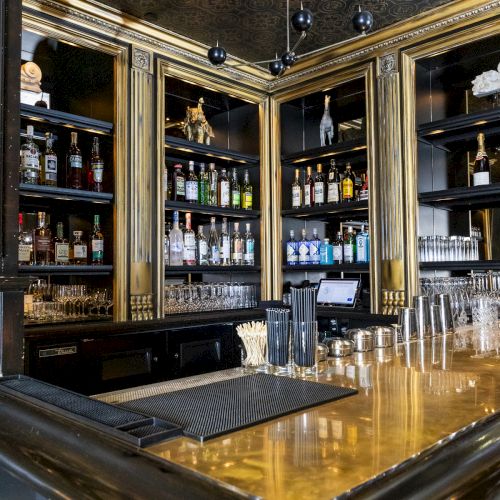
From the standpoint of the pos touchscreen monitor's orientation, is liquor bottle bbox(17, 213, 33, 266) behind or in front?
in front

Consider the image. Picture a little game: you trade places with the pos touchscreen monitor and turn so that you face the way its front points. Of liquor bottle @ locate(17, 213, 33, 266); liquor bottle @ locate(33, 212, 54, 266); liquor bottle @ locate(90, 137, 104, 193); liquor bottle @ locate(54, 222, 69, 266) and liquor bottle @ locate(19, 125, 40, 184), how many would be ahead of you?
5

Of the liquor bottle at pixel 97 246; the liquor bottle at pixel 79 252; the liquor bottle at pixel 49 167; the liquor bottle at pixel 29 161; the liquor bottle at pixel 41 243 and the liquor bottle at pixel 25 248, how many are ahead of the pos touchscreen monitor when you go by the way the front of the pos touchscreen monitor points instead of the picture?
6

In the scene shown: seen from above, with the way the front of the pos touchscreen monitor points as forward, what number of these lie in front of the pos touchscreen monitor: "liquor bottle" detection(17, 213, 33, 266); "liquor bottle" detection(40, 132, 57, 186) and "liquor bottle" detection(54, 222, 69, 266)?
3

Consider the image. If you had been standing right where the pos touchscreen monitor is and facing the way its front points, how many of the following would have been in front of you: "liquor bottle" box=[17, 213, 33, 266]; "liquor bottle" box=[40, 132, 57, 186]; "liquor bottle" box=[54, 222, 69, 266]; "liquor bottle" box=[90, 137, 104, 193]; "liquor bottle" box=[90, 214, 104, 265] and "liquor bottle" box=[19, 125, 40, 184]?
6

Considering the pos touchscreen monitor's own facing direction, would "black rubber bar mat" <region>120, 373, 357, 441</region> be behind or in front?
in front

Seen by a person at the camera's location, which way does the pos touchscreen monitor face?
facing the viewer and to the left of the viewer

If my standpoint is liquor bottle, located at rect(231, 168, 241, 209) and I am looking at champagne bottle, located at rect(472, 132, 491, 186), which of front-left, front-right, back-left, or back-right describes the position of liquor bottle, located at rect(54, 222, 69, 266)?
back-right
